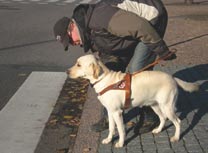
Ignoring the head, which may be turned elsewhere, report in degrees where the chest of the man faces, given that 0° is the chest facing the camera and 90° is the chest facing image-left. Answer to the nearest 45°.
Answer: approximately 90°
